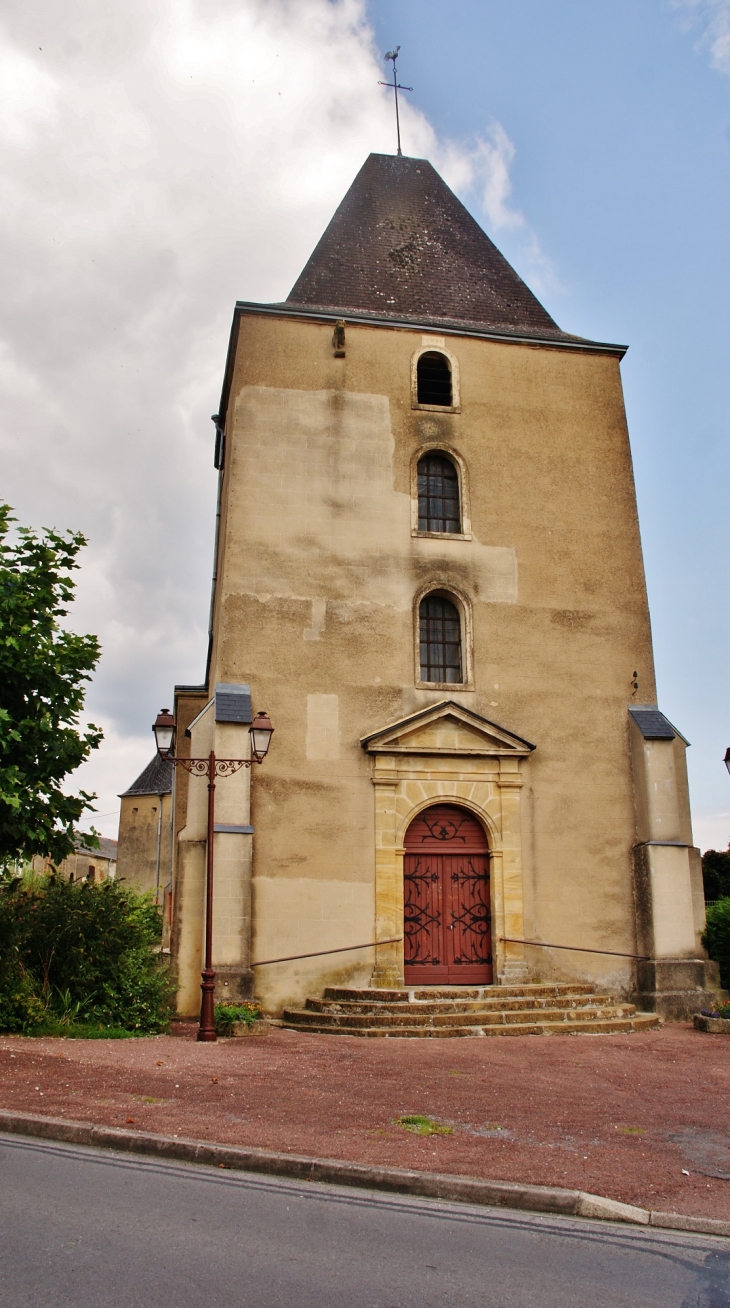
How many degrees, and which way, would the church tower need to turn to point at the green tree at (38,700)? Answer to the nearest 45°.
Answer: approximately 45° to its right

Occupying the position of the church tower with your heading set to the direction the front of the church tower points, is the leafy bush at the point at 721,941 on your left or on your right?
on your left

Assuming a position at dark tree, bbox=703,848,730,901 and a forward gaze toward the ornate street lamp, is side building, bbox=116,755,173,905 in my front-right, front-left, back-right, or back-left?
front-right

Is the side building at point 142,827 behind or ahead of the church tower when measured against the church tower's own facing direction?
behind

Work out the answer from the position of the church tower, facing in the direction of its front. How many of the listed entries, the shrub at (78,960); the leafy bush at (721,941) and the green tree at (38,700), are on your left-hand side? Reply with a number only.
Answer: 1

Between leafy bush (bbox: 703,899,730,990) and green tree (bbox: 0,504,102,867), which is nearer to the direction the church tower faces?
the green tree

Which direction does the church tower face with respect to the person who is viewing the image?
facing the viewer

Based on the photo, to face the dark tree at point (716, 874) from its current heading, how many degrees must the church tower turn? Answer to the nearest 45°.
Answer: approximately 135° to its left

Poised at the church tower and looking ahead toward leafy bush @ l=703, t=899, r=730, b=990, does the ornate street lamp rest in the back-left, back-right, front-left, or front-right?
back-right

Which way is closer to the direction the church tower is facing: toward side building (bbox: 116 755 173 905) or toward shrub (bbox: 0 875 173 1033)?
the shrub
